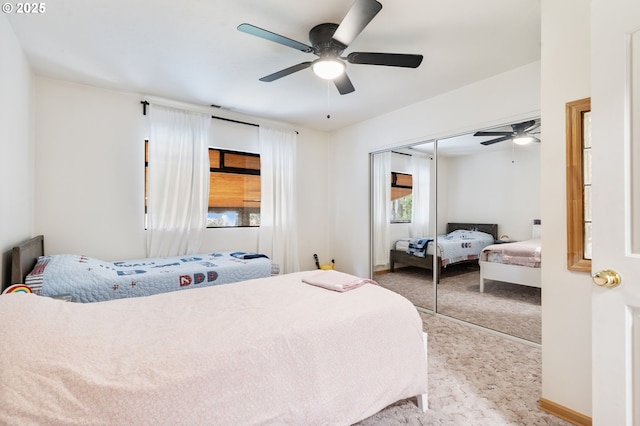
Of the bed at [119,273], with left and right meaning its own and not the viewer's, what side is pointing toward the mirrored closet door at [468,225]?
front

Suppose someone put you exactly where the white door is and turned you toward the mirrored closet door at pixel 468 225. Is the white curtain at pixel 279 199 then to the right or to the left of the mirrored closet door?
left

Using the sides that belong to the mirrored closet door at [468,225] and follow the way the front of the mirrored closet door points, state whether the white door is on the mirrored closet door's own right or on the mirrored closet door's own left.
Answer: on the mirrored closet door's own left

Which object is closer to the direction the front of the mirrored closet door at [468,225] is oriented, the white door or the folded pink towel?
the folded pink towel

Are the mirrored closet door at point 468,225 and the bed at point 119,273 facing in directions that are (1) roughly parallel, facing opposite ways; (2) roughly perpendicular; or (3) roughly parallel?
roughly parallel, facing opposite ways

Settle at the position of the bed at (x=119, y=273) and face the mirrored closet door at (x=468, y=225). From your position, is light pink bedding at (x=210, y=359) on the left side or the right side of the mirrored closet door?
right

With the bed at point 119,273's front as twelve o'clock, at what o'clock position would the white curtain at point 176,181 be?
The white curtain is roughly at 10 o'clock from the bed.

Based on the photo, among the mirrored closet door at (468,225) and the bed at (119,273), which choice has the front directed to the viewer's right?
the bed

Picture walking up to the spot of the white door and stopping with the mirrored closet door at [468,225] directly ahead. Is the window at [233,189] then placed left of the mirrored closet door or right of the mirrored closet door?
left

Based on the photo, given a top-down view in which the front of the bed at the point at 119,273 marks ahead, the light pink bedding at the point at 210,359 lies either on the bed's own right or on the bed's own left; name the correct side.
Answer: on the bed's own right

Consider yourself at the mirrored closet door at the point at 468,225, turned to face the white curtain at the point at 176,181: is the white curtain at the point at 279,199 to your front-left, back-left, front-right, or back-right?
front-right

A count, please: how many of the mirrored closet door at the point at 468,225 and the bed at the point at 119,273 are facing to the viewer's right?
1

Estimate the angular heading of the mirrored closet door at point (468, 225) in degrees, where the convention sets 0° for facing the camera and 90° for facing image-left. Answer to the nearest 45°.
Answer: approximately 45°

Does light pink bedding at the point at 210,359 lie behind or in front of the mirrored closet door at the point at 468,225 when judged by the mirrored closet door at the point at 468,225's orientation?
in front

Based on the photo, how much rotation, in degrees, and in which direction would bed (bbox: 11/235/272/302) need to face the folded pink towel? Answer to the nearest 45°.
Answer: approximately 45° to its right

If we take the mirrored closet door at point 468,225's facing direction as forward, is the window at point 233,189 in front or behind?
in front

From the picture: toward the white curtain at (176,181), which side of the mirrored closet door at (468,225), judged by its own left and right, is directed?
front

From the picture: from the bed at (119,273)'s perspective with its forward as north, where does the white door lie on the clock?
The white door is roughly at 2 o'clock from the bed.

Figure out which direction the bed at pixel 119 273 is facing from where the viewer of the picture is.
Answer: facing to the right of the viewer
